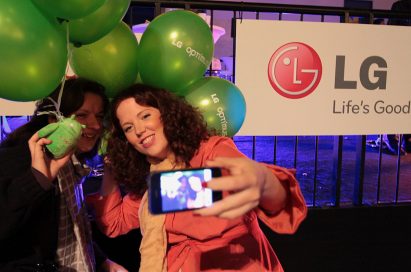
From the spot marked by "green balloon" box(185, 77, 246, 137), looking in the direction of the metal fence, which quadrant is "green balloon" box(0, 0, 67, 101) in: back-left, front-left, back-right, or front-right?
back-left

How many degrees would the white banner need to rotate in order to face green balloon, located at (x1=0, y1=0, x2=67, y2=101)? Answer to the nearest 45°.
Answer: approximately 45° to its right

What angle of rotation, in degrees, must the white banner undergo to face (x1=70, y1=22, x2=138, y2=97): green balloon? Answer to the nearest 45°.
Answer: approximately 45° to its right

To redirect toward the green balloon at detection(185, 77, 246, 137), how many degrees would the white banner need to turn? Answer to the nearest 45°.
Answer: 0° — it already faces it

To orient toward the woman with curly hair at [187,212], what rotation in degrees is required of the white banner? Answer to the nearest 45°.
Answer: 0° — it already faces them

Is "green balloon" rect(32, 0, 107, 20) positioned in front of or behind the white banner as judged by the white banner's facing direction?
in front

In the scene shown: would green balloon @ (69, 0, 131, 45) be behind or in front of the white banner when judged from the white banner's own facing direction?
in front

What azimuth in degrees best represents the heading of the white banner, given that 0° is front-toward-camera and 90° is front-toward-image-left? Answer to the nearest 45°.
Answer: approximately 0°
